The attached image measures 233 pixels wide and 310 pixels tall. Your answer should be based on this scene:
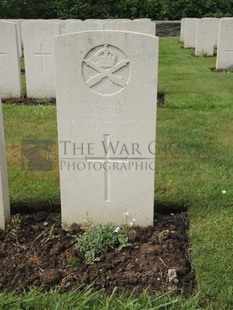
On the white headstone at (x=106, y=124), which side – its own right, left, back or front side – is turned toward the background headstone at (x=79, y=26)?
back

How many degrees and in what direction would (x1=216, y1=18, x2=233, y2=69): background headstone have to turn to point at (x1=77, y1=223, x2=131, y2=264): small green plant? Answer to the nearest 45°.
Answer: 0° — it already faces it

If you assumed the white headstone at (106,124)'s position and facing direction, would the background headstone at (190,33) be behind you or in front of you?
behind

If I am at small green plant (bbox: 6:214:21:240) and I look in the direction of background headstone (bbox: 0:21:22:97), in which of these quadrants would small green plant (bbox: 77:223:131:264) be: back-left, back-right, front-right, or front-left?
back-right

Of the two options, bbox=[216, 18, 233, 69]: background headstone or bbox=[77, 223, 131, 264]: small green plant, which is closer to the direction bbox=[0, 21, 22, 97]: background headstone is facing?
the small green plant

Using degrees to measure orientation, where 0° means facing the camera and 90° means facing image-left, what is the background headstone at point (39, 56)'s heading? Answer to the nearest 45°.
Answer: approximately 0°

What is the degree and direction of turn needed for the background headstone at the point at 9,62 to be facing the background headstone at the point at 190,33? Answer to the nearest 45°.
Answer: approximately 135° to its left

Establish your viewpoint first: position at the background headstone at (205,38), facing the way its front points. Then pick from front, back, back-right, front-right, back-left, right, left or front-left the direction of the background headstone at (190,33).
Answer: back

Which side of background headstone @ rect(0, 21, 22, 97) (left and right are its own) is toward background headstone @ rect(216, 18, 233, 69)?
left

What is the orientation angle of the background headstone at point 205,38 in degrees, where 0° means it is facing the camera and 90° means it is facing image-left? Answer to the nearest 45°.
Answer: approximately 0°
